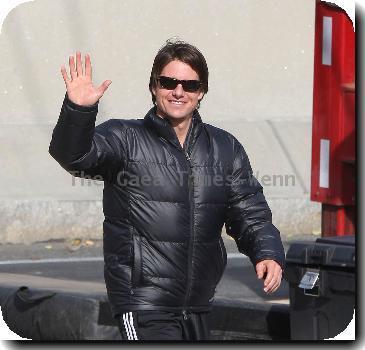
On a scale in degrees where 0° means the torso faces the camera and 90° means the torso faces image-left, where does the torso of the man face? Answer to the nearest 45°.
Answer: approximately 315°

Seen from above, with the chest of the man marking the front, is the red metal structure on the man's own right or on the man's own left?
on the man's own left
